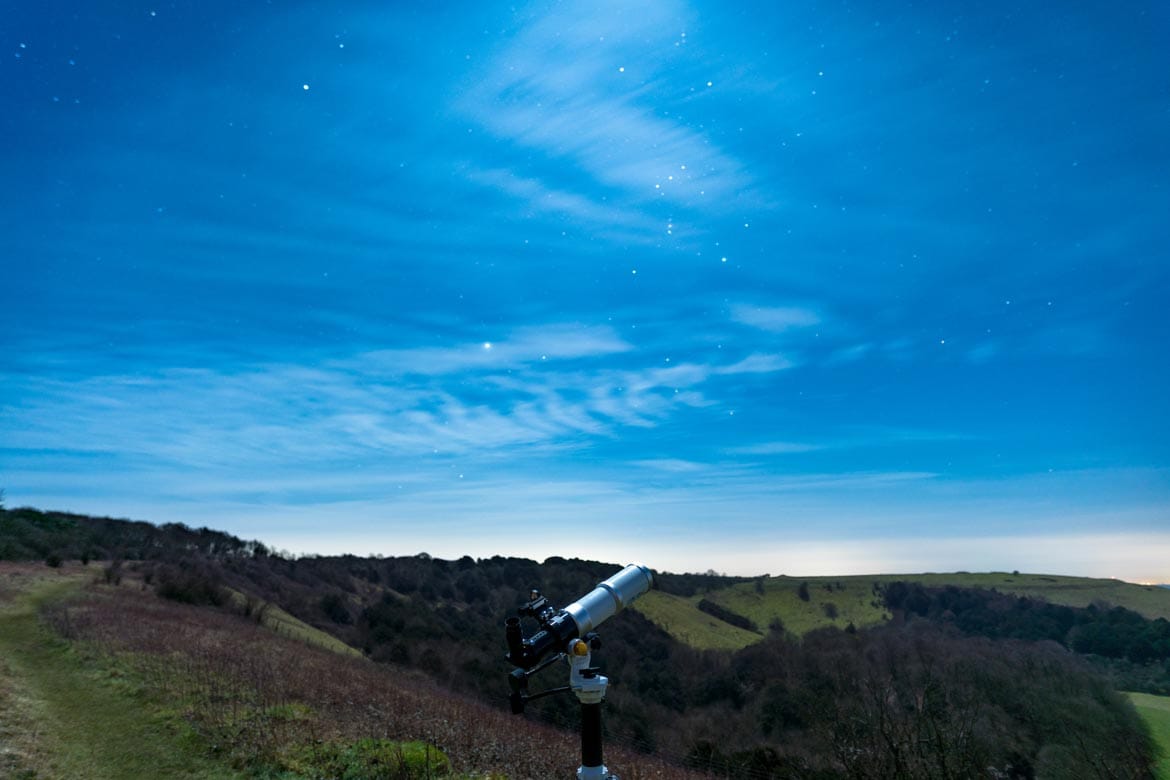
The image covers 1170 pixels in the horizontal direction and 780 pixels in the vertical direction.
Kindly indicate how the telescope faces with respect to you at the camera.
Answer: facing away from the viewer and to the right of the viewer
